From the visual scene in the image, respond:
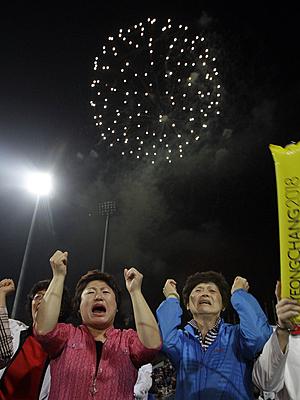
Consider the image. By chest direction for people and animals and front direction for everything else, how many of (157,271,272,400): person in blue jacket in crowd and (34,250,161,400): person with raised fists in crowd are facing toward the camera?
2

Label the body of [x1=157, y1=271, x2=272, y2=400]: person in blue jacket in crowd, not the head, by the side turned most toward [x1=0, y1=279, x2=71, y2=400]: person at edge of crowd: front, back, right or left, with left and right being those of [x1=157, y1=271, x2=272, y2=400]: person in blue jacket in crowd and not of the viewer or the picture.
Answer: right

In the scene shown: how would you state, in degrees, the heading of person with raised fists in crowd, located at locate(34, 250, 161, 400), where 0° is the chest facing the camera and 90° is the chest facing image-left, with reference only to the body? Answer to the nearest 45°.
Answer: approximately 0°

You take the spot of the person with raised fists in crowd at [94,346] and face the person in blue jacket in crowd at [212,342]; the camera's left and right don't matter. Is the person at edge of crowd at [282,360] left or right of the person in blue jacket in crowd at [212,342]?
right

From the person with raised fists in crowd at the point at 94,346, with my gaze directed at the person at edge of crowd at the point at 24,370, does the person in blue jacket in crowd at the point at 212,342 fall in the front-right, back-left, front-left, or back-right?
back-right

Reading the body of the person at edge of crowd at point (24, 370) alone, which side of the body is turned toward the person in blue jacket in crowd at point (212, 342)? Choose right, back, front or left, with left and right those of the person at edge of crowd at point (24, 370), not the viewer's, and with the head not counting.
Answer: left

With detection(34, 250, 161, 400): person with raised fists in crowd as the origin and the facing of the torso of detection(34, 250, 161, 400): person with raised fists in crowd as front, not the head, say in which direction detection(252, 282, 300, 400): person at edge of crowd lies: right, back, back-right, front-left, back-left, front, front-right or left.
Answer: left

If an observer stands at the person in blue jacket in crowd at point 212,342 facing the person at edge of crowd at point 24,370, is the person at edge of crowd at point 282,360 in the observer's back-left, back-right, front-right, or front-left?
back-left

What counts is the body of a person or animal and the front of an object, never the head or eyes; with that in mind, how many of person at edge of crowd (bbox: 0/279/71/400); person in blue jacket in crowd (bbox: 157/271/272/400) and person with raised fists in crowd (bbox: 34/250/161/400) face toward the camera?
3

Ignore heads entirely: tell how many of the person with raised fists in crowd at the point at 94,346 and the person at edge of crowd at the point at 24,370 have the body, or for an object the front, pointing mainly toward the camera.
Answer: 2

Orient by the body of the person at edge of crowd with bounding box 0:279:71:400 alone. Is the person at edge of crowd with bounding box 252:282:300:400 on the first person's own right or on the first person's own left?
on the first person's own left

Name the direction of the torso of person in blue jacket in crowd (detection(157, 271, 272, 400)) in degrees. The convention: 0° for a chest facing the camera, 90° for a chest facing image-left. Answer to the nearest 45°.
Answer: approximately 0°
